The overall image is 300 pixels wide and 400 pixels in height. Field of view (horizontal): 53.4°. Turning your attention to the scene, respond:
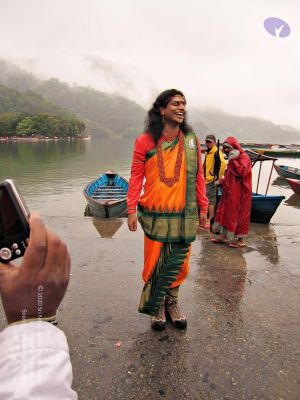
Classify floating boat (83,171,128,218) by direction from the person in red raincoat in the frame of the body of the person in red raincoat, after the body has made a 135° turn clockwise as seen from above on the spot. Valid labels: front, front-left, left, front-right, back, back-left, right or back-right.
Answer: left

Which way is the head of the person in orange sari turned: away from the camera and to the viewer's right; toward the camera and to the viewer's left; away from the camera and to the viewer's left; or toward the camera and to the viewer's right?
toward the camera and to the viewer's right

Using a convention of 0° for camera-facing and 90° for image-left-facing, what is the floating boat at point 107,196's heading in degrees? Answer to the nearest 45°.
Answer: approximately 0°

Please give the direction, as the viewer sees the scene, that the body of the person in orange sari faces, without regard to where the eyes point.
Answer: toward the camera

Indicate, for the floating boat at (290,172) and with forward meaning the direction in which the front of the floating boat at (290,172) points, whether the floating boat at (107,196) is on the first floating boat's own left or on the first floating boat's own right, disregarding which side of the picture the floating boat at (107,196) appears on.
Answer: on the first floating boat's own left

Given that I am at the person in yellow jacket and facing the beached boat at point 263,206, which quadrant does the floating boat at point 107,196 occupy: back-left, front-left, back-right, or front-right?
back-left

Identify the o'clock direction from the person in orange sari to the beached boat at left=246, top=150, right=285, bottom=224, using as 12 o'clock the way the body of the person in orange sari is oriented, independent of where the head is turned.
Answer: The beached boat is roughly at 7 o'clock from the person in orange sari.

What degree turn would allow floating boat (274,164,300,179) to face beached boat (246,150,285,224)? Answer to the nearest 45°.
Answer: approximately 90° to its left

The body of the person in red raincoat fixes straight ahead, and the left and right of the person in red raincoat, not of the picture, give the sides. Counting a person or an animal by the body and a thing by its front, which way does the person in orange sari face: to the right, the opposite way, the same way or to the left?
to the left

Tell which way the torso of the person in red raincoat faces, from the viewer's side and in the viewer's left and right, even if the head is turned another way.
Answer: facing to the left of the viewer
